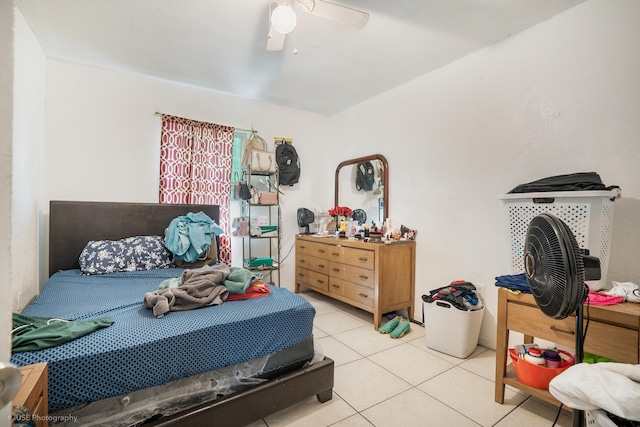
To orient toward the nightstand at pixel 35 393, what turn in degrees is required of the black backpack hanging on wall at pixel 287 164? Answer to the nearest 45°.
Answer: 0° — it already faces it

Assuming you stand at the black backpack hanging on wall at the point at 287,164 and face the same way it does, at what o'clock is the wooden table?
The wooden table is roughly at 11 o'clock from the black backpack hanging on wall.

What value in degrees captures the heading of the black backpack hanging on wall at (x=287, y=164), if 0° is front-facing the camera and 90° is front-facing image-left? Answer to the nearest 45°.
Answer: approximately 0°

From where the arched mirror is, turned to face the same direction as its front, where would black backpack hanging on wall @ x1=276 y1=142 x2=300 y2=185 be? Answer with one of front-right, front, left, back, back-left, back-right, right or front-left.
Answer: front-right

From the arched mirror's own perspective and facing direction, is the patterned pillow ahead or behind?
ahead

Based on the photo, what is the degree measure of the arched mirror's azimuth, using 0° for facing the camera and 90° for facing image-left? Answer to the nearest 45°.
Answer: approximately 45°

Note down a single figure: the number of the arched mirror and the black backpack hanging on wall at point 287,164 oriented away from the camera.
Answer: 0

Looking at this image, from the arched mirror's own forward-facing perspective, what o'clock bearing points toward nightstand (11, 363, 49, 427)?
The nightstand is roughly at 11 o'clock from the arched mirror.

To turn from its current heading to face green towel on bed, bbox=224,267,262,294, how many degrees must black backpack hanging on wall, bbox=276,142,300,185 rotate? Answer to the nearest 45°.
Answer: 0° — it already faces it

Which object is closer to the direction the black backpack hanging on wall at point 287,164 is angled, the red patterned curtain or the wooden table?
the wooden table
